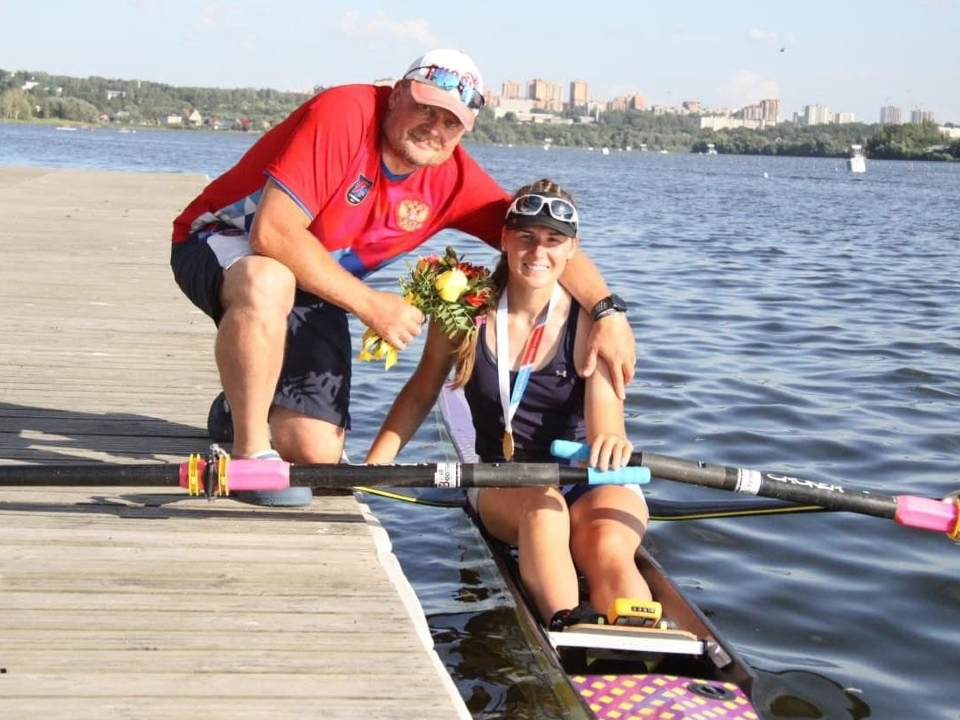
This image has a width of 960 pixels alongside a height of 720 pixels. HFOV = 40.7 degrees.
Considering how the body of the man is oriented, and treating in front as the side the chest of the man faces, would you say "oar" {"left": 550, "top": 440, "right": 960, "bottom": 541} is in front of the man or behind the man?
in front

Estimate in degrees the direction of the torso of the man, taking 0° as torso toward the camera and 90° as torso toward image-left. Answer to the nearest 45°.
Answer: approximately 315°

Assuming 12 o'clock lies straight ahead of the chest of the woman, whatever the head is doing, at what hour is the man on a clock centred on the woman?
The man is roughly at 3 o'clock from the woman.

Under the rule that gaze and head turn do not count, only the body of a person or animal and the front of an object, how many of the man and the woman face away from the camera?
0

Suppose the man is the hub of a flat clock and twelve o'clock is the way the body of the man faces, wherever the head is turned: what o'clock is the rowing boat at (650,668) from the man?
The rowing boat is roughly at 12 o'clock from the man.

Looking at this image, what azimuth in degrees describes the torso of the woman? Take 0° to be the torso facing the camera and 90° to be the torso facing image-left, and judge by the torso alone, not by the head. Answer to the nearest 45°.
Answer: approximately 0°
